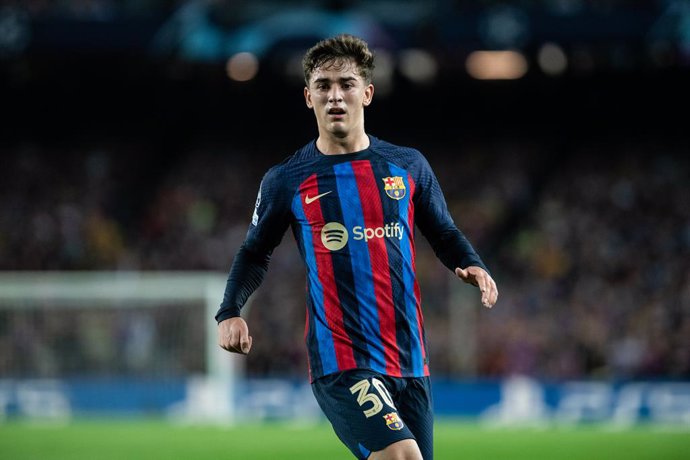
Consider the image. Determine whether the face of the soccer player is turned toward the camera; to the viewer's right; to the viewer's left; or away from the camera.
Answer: toward the camera

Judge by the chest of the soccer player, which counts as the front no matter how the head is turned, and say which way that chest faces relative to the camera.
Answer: toward the camera

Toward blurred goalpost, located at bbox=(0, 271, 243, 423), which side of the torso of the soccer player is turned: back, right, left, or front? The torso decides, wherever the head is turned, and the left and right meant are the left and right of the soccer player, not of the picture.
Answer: back
